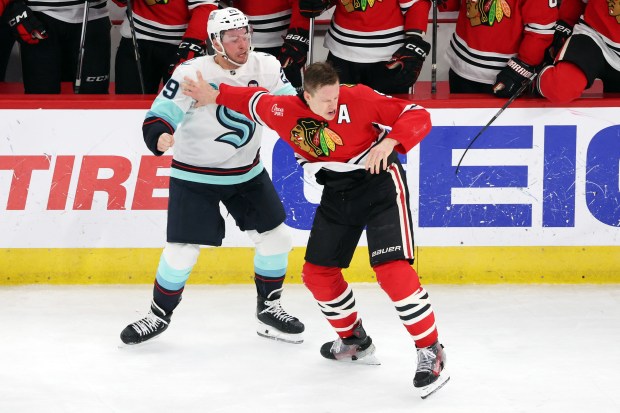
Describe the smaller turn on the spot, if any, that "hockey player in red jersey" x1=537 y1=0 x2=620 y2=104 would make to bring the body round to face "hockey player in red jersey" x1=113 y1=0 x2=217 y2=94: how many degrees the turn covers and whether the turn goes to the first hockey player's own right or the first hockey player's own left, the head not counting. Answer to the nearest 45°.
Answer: approximately 90° to the first hockey player's own right

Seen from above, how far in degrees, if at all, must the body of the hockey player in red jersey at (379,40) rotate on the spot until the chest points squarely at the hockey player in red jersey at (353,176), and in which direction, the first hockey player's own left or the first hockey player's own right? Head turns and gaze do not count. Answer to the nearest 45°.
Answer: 0° — they already face them

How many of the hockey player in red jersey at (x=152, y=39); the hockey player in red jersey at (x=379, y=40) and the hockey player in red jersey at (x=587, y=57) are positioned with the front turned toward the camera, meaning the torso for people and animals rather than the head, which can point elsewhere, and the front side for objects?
3

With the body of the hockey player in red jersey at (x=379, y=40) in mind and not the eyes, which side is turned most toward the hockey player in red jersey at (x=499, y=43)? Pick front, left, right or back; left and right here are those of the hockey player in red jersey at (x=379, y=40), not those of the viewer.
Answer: left

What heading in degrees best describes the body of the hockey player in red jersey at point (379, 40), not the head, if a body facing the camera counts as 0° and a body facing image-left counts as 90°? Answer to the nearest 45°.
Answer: approximately 0°

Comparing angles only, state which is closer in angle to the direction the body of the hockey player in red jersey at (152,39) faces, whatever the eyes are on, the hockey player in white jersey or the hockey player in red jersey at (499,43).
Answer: the hockey player in white jersey

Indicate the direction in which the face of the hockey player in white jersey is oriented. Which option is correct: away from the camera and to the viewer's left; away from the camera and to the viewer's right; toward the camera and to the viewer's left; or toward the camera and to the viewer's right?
toward the camera and to the viewer's right

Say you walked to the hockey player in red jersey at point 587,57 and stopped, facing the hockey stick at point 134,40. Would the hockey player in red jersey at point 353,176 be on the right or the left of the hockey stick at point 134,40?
left

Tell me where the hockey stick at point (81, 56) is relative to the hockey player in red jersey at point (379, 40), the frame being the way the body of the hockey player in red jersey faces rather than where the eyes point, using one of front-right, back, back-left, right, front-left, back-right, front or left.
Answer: right
